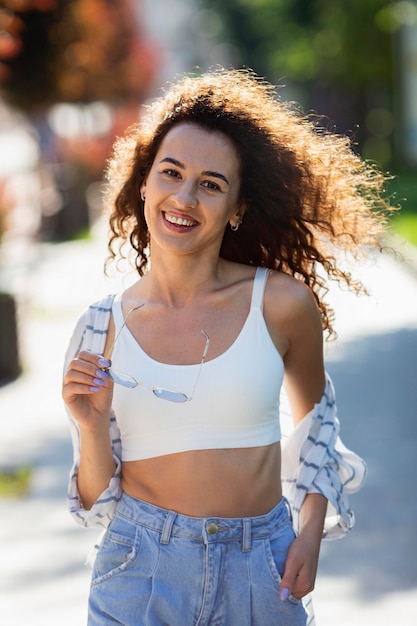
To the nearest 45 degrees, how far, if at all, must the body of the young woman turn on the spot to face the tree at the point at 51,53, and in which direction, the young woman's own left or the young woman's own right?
approximately 180°

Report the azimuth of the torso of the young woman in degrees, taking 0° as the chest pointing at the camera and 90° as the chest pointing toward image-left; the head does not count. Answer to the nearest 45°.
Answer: approximately 0°

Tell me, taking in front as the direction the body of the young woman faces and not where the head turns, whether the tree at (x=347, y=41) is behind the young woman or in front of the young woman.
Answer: behind
